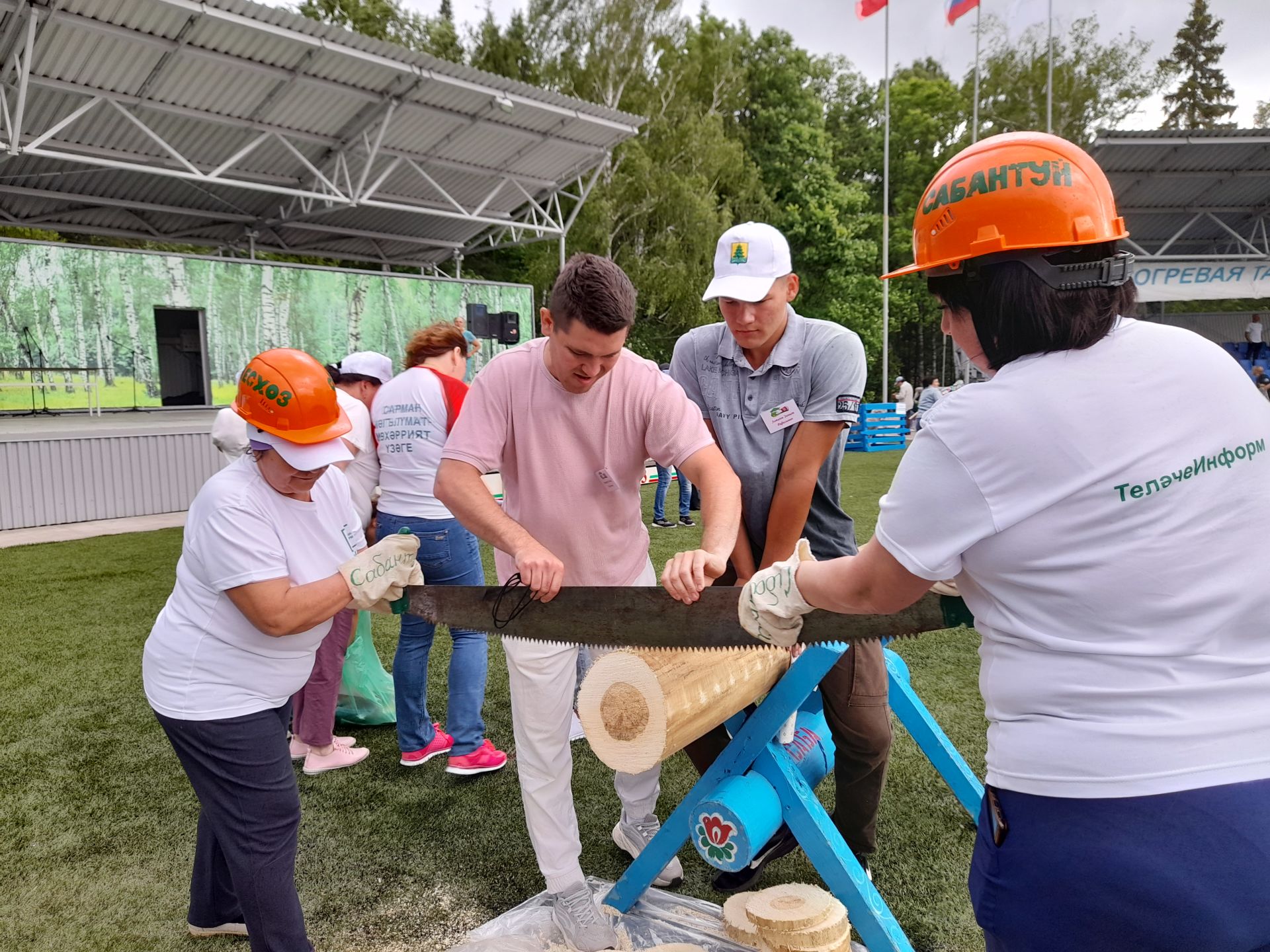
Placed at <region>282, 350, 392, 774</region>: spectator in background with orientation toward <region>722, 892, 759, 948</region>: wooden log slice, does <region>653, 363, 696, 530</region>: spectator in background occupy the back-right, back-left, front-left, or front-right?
back-left

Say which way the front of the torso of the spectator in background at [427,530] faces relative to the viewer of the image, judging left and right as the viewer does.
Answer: facing away from the viewer and to the right of the viewer

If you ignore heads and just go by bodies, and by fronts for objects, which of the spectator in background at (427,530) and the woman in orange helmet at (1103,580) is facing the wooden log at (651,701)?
the woman in orange helmet

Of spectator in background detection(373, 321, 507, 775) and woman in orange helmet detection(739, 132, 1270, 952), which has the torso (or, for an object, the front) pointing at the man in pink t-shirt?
the woman in orange helmet

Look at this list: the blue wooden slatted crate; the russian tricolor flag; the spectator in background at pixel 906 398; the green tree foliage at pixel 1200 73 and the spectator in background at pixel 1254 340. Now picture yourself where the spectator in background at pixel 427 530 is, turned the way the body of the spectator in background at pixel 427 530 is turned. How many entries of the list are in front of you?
5

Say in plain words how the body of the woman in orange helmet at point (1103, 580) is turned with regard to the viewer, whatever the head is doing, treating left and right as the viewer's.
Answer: facing away from the viewer and to the left of the viewer

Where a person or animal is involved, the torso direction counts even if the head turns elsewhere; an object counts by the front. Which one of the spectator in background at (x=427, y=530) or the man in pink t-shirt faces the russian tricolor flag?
the spectator in background

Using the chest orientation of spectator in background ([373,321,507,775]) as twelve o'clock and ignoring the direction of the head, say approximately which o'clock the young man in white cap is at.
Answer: The young man in white cap is roughly at 3 o'clock from the spectator in background.

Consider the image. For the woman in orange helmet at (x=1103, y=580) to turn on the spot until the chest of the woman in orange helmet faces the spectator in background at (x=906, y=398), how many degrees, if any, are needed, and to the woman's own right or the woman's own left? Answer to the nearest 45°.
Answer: approximately 45° to the woman's own right

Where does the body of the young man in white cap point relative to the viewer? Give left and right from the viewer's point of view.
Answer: facing the viewer and to the left of the viewer

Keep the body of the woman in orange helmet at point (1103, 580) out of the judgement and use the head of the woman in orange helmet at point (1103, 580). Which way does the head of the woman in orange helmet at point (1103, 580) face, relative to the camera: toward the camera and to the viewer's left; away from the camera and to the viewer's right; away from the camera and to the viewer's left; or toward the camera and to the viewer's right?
away from the camera and to the viewer's left

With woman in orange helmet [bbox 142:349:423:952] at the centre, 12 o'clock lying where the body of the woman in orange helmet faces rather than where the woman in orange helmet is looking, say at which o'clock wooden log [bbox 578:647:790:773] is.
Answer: The wooden log is roughly at 11 o'clock from the woman in orange helmet.

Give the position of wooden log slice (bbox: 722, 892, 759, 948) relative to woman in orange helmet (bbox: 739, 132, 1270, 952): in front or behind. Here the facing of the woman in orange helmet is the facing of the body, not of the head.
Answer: in front

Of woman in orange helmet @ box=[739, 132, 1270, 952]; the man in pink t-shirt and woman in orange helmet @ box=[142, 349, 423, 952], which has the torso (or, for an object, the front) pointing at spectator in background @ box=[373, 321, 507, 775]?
woman in orange helmet @ box=[739, 132, 1270, 952]

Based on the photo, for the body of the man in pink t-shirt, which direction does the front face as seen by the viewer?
toward the camera

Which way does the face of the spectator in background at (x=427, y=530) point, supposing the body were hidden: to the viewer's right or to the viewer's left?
to the viewer's right

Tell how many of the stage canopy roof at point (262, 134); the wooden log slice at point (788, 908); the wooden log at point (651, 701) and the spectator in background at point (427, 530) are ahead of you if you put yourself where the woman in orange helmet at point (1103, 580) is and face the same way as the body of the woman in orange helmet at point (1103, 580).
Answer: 4
